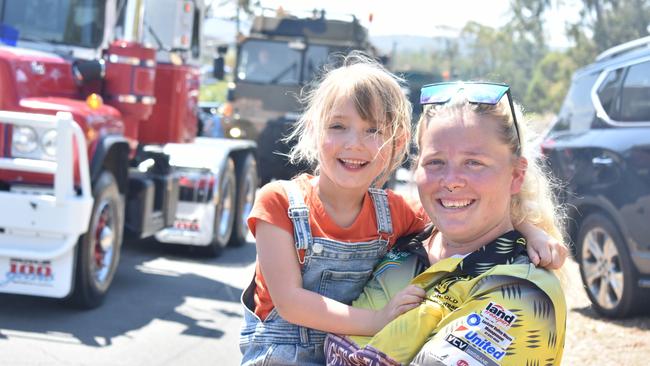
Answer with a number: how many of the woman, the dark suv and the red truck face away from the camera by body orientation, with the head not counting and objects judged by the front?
0

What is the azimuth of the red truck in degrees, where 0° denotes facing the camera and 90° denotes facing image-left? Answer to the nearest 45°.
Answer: approximately 45°

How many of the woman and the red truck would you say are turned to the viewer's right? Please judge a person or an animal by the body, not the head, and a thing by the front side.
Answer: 0

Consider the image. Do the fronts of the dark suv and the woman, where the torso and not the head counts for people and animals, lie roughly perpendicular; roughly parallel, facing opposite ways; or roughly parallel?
roughly perpendicular

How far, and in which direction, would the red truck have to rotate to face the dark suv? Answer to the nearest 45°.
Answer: approximately 135° to its left

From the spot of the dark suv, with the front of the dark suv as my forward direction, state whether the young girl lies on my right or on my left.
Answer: on my right

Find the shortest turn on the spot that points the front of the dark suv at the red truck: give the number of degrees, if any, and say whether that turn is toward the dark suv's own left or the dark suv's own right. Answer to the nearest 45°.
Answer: approximately 135° to the dark suv's own right

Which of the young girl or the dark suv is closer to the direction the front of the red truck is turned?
the young girl

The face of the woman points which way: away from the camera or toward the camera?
toward the camera

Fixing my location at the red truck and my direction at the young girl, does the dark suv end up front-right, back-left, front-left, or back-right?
front-left

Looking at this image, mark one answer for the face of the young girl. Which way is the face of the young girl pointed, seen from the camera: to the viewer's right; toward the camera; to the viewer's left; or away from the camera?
toward the camera
